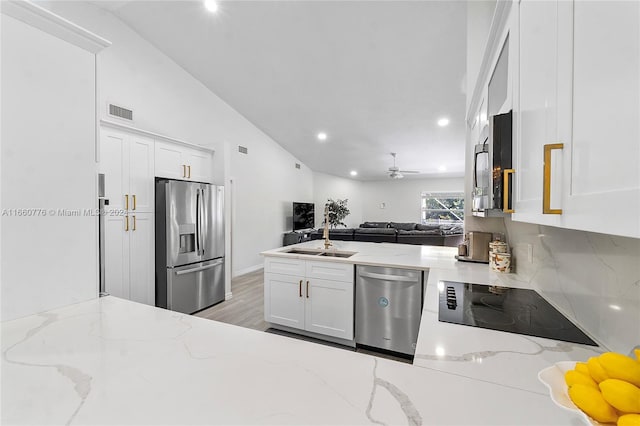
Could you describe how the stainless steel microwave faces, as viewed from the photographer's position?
facing to the left of the viewer

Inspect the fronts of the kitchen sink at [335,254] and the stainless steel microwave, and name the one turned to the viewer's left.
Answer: the stainless steel microwave

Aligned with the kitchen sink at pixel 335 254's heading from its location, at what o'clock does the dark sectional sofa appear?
The dark sectional sofa is roughly at 7 o'clock from the kitchen sink.

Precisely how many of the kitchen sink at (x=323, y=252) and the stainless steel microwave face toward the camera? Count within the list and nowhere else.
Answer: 1

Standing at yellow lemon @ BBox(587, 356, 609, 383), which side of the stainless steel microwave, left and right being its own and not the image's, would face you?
left

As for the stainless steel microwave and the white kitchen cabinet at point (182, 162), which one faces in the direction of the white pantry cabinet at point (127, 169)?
the stainless steel microwave

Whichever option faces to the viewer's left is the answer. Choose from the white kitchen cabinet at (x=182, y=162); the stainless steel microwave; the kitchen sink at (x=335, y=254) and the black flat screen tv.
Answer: the stainless steel microwave

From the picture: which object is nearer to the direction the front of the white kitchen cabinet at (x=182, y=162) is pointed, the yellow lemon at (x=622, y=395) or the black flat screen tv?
the yellow lemon

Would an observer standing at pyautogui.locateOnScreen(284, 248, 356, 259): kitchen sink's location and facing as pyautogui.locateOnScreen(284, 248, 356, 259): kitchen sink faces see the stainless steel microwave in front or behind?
in front

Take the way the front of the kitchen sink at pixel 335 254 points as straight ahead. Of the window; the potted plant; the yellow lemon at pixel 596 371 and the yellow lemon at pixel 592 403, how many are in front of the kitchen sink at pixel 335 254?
2

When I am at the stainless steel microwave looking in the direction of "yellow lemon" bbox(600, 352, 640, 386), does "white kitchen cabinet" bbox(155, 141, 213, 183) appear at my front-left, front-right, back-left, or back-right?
back-right

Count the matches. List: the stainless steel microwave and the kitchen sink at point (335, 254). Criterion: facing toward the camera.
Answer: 1

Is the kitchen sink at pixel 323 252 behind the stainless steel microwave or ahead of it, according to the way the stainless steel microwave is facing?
ahead

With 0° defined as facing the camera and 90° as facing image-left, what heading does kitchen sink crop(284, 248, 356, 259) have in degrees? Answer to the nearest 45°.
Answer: approximately 0°
